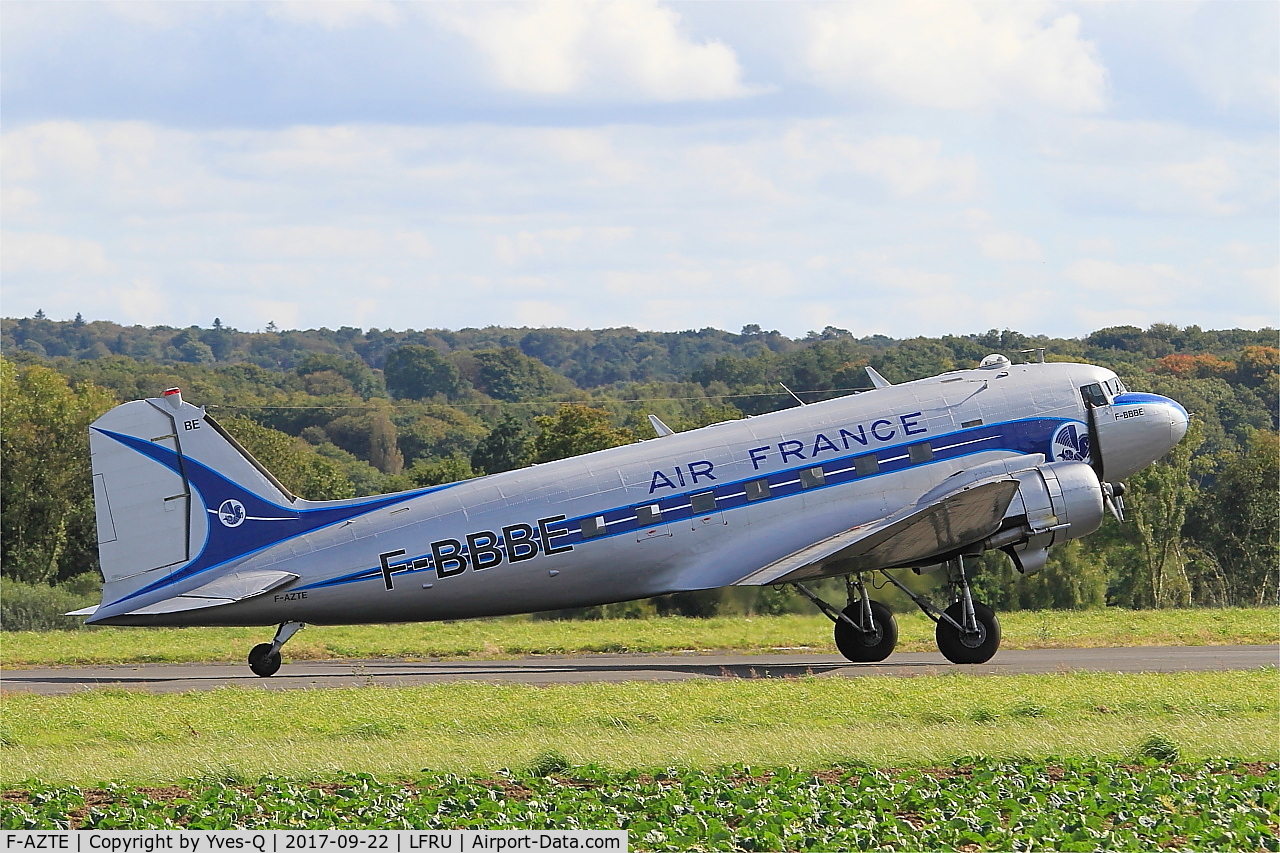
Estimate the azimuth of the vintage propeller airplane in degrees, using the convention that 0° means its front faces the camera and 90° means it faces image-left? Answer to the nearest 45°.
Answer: approximately 270°
